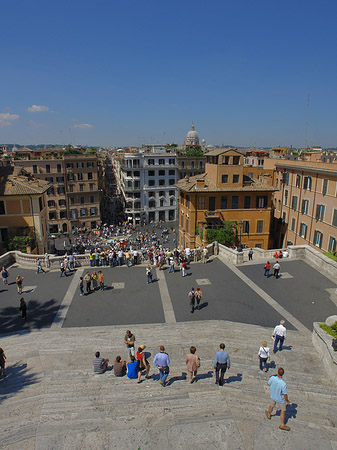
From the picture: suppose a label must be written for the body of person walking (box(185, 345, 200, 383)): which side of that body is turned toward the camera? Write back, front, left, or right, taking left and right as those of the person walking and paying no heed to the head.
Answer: back

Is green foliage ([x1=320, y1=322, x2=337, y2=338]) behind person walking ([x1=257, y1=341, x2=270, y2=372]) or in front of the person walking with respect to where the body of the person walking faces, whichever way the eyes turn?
in front

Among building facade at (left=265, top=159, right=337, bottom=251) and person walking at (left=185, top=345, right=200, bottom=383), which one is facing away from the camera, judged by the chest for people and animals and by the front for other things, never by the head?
the person walking

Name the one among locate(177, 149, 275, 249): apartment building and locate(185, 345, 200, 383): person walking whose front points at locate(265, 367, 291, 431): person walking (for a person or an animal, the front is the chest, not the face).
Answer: the apartment building

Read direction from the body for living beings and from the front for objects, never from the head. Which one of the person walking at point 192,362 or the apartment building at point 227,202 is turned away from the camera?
the person walking

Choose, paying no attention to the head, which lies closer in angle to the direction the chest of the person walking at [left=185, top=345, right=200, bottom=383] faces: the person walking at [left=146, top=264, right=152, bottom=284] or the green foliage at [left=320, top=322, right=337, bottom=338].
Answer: the person walking

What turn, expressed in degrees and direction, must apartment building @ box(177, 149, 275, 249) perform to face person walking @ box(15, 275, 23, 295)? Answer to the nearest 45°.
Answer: approximately 45° to its right

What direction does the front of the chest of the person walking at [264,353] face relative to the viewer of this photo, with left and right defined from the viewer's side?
facing away from the viewer
